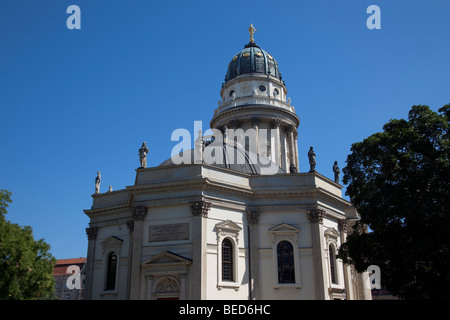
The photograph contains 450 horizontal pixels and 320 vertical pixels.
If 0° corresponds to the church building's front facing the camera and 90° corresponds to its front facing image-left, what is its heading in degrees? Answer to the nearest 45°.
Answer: approximately 45°

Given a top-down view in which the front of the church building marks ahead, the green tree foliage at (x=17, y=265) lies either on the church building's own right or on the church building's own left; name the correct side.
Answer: on the church building's own right

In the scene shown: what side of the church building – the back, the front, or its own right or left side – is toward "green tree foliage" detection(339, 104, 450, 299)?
left
